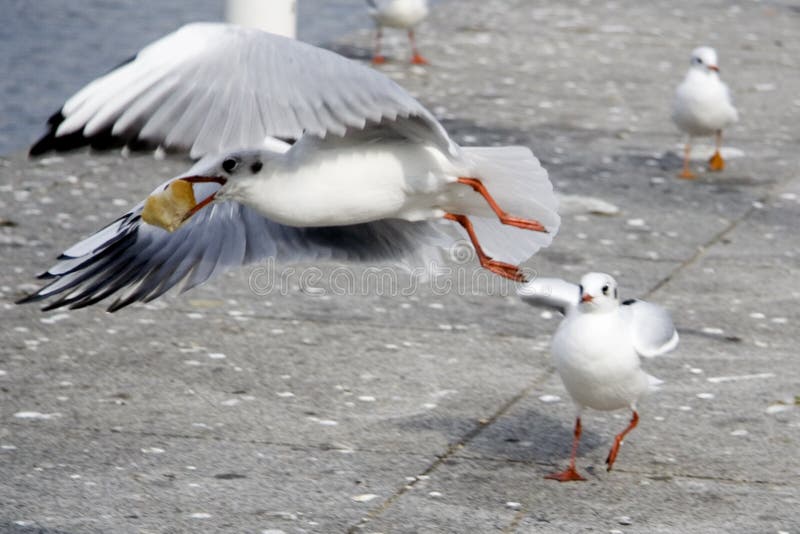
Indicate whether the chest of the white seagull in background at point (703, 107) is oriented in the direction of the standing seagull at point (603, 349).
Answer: yes

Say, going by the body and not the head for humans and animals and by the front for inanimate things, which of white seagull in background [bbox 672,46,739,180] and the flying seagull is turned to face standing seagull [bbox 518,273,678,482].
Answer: the white seagull in background

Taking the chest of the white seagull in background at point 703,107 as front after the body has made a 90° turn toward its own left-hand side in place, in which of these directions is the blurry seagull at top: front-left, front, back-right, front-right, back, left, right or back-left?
back-left

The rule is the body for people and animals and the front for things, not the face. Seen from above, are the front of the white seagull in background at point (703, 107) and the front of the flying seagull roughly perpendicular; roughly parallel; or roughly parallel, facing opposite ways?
roughly perpendicular

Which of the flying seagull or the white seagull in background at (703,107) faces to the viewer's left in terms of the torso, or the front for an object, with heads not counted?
the flying seagull

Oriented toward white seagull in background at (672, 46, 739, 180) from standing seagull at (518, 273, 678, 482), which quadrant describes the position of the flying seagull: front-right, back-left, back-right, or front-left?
back-left

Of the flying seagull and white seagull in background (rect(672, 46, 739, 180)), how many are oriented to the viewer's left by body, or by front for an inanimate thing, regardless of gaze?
1

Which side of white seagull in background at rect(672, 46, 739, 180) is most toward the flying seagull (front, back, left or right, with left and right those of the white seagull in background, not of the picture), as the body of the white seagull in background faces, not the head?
front

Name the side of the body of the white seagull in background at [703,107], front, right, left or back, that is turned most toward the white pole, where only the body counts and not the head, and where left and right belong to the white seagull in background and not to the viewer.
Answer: right

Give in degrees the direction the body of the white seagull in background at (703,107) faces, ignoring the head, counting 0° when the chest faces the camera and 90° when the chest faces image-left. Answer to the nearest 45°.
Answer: approximately 0°

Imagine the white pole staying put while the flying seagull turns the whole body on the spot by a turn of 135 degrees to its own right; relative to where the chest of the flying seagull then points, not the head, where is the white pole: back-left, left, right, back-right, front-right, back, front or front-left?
front-left

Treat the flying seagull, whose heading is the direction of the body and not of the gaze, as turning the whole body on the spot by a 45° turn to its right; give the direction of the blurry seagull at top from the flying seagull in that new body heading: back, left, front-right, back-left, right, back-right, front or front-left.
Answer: front-right

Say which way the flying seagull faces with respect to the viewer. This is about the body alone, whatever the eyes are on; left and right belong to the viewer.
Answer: facing to the left of the viewer

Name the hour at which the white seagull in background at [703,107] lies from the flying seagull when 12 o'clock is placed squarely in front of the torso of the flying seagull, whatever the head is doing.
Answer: The white seagull in background is roughly at 4 o'clock from the flying seagull.
